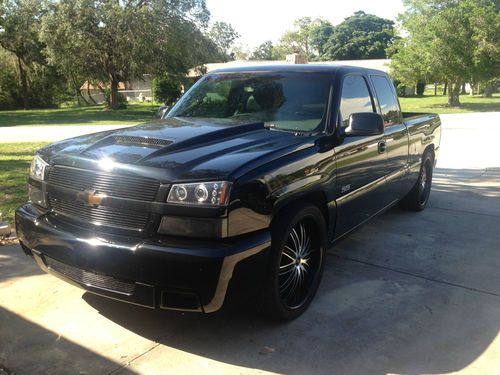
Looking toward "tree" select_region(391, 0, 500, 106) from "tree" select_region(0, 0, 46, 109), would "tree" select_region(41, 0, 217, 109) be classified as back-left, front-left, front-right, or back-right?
front-right

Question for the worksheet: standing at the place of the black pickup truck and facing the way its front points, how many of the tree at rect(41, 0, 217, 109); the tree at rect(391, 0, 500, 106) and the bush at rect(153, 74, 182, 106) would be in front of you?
0

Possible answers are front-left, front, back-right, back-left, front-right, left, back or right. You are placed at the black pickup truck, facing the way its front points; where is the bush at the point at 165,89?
back-right

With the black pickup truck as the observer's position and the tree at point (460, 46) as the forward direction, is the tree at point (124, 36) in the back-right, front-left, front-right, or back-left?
front-left

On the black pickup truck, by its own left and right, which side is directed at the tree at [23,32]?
right

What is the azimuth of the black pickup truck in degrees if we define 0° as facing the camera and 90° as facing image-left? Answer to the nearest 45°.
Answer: approximately 45°

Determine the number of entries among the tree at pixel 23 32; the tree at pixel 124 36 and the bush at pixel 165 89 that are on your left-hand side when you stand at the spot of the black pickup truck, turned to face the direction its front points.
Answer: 0

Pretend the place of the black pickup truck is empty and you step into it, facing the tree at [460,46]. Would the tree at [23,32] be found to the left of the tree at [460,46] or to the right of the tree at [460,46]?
left

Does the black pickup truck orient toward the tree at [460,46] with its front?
no

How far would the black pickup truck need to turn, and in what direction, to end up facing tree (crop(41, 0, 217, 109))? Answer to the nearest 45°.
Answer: approximately 135° to its right
